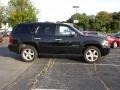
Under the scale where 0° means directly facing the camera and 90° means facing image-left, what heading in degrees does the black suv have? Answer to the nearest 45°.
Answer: approximately 270°
